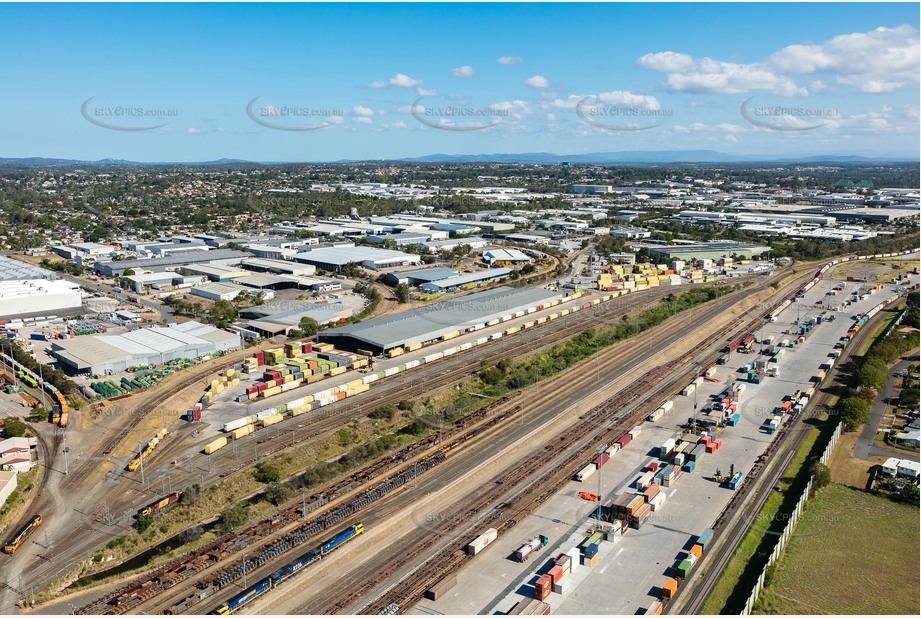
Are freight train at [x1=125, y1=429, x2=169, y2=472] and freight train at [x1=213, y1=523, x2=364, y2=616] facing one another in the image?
no

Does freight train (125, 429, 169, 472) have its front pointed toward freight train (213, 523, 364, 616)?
no

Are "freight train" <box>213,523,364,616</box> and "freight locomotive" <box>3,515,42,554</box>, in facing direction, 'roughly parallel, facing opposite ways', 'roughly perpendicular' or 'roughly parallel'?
roughly parallel

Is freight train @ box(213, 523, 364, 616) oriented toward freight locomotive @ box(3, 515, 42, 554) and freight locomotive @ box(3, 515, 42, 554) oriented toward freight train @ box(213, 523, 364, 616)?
no

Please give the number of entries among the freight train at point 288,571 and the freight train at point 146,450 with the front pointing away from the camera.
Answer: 0

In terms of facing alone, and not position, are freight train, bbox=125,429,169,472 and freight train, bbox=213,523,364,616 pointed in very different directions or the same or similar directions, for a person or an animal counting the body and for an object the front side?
same or similar directions

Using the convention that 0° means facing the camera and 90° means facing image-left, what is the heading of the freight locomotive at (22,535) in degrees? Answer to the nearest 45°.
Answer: approximately 45°

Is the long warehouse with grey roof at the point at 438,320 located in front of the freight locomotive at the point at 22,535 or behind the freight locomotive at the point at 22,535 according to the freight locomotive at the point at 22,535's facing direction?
behind

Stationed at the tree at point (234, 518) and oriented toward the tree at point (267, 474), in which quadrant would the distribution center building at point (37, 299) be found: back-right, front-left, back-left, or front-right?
front-left

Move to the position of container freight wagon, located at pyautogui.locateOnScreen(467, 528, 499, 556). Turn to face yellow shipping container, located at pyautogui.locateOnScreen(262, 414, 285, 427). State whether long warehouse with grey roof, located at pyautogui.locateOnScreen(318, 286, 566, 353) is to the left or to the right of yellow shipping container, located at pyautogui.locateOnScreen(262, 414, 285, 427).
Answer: right

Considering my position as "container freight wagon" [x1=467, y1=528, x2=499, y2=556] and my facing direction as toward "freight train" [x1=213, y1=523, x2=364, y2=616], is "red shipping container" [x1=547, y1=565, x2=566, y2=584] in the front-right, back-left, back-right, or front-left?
back-left

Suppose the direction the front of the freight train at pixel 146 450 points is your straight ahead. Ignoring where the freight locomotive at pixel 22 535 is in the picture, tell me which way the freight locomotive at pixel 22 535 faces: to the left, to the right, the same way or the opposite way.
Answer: the same way
